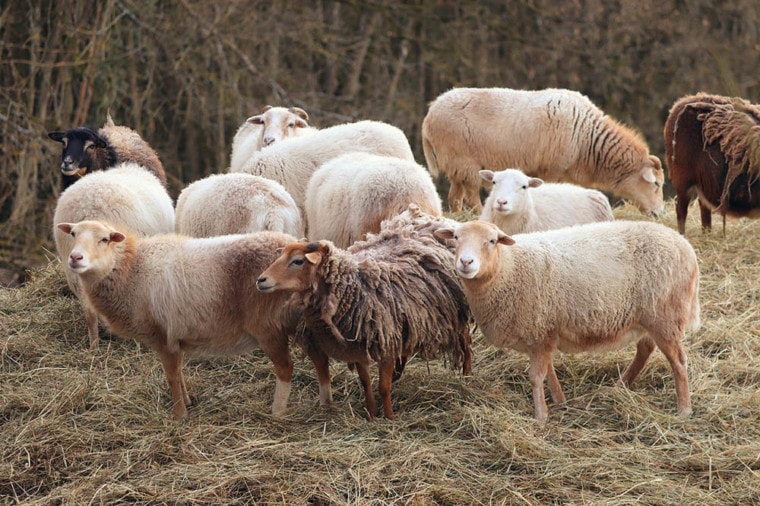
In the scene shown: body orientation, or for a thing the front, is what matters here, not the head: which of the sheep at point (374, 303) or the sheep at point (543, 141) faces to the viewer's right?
the sheep at point (543, 141)

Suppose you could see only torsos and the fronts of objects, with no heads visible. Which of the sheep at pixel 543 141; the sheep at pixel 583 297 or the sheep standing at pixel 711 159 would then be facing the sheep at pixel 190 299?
the sheep at pixel 583 297

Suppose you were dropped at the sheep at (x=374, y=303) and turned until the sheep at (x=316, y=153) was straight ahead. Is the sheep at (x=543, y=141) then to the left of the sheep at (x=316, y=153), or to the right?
right

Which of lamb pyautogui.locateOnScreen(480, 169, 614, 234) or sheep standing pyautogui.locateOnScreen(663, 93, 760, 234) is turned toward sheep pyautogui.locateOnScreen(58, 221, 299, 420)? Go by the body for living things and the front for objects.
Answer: the lamb

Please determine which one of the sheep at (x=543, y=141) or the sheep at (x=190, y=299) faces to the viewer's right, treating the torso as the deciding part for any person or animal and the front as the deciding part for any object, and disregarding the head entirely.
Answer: the sheep at (x=543, y=141)

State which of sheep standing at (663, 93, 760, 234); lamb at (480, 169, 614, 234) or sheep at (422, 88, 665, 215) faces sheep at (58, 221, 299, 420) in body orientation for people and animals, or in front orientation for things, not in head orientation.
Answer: the lamb

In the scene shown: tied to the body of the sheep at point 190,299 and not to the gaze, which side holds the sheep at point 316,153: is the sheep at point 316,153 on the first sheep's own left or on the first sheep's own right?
on the first sheep's own right

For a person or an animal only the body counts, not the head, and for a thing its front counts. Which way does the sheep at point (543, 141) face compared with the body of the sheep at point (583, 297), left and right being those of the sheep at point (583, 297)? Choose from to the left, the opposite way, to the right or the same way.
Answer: the opposite way

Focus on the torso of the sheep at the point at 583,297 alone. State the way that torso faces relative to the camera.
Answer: to the viewer's left

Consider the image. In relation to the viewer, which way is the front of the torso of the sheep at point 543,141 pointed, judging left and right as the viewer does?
facing to the right of the viewer

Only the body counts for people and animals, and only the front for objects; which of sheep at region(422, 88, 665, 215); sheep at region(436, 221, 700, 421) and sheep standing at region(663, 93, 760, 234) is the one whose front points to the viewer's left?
sheep at region(436, 221, 700, 421)

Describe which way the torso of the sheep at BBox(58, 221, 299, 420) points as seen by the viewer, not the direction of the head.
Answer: to the viewer's left
